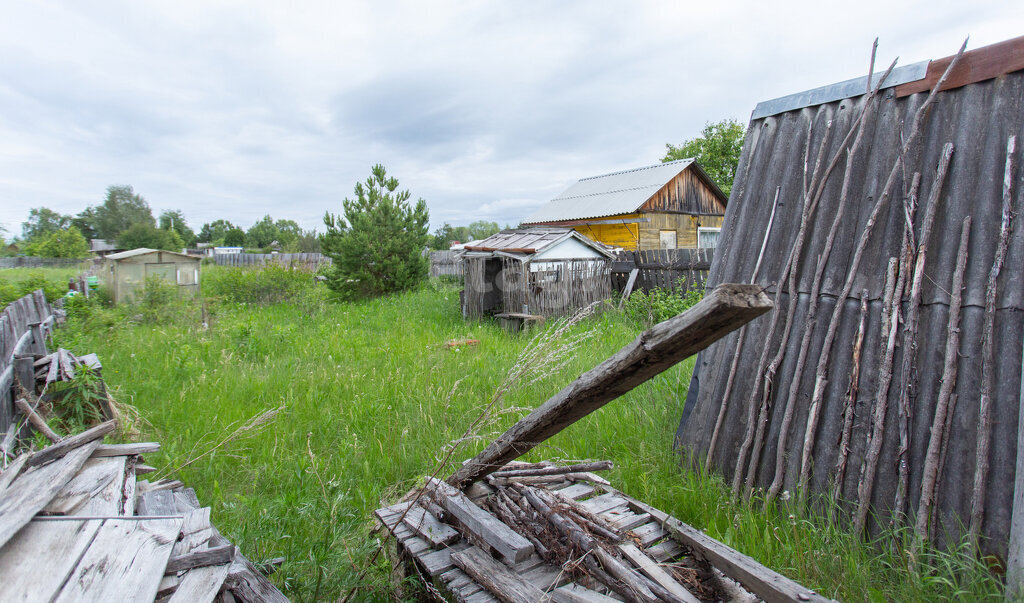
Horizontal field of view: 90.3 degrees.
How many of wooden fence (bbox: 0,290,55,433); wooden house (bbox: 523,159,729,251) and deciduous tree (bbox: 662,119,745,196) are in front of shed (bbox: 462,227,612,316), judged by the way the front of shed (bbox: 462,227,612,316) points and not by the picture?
1

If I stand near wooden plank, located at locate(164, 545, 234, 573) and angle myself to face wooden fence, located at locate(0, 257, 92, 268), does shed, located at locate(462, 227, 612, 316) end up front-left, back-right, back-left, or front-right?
front-right

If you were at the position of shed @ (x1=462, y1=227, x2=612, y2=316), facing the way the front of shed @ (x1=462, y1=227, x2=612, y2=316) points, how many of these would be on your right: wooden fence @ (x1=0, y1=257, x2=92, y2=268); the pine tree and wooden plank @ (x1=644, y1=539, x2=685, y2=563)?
2

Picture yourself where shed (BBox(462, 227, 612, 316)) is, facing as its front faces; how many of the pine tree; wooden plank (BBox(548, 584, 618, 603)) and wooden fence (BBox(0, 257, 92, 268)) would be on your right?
2

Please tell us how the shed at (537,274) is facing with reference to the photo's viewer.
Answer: facing the viewer and to the left of the viewer

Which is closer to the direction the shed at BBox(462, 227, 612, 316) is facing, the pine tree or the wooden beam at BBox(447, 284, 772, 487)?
the wooden beam

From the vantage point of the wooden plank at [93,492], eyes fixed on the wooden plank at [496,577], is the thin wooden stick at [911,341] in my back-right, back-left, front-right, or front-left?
front-left

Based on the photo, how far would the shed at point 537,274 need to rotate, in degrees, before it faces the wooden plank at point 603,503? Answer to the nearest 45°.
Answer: approximately 45° to its left

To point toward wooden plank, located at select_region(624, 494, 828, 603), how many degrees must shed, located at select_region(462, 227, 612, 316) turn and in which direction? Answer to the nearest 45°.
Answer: approximately 45° to its left

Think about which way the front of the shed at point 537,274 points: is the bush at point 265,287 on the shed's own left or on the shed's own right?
on the shed's own right

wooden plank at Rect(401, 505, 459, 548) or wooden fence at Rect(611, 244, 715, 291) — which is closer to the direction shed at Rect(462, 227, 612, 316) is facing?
the wooden plank

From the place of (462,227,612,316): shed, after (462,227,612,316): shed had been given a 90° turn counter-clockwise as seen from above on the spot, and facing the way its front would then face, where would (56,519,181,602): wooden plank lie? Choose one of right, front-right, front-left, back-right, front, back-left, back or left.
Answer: front-right

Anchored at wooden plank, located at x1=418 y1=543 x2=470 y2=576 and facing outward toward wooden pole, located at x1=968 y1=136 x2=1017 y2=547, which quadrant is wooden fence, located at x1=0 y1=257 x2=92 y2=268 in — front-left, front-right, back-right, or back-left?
back-left

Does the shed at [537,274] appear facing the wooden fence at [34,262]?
no

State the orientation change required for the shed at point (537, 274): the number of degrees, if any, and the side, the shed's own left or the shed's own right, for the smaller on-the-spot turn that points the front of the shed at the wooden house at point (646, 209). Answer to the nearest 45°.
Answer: approximately 135° to the shed's own right

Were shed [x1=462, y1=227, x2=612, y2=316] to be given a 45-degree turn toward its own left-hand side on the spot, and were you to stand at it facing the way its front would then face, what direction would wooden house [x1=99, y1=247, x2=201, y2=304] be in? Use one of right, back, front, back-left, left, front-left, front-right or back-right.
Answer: right

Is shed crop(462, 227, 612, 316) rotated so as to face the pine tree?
no

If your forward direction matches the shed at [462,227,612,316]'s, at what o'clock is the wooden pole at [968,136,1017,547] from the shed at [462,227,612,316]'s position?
The wooden pole is roughly at 10 o'clock from the shed.

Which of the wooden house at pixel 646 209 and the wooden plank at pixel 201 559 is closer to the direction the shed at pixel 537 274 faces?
the wooden plank

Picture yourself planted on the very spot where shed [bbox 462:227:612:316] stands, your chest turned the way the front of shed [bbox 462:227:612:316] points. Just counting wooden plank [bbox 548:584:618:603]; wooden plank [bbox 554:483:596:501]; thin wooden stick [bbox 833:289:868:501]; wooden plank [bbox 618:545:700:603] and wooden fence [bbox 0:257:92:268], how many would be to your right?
1
